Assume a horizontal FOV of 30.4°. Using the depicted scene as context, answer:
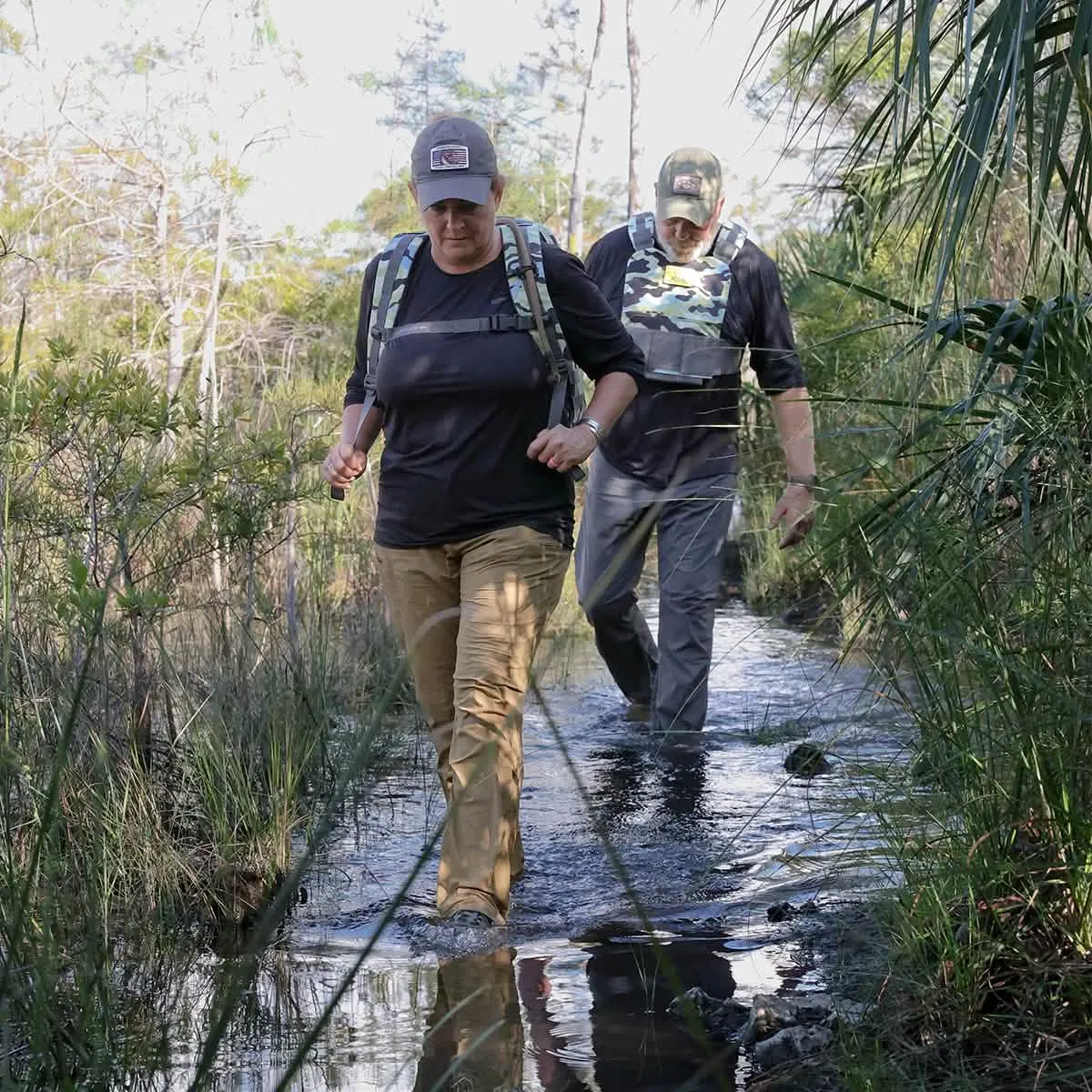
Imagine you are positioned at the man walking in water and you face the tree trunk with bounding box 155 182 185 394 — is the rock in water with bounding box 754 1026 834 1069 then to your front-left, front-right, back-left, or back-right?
back-left

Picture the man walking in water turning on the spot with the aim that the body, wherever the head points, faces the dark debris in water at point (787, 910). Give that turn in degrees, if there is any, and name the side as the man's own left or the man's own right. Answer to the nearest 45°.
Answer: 0° — they already face it

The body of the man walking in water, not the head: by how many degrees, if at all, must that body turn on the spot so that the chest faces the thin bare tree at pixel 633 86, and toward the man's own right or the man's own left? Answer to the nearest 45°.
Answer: approximately 180°

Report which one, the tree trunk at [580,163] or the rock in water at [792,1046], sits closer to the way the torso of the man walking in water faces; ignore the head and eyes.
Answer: the rock in water

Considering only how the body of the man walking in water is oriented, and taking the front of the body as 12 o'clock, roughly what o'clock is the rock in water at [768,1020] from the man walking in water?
The rock in water is roughly at 12 o'clock from the man walking in water.

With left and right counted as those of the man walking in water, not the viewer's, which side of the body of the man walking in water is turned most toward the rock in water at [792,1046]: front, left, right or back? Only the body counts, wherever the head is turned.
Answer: front

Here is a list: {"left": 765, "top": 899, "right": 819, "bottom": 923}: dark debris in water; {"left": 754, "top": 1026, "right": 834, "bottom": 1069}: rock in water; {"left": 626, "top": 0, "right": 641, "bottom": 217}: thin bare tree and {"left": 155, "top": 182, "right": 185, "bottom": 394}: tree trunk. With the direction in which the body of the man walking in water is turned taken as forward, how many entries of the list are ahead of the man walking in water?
2

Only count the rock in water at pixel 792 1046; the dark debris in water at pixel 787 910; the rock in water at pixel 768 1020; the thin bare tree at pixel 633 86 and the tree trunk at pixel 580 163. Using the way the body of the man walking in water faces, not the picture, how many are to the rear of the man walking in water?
2

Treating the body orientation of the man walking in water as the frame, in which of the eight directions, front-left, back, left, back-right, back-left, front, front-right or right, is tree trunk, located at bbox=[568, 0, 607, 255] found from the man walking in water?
back

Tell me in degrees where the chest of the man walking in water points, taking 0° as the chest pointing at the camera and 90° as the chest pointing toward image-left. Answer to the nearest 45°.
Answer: approximately 0°

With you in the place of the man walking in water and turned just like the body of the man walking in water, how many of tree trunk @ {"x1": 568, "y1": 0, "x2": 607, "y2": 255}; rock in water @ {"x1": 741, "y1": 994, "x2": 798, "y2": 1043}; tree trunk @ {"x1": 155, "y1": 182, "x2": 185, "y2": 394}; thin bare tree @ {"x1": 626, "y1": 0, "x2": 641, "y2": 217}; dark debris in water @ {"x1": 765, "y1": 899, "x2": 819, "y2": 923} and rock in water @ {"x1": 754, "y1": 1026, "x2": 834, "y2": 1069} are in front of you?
3
